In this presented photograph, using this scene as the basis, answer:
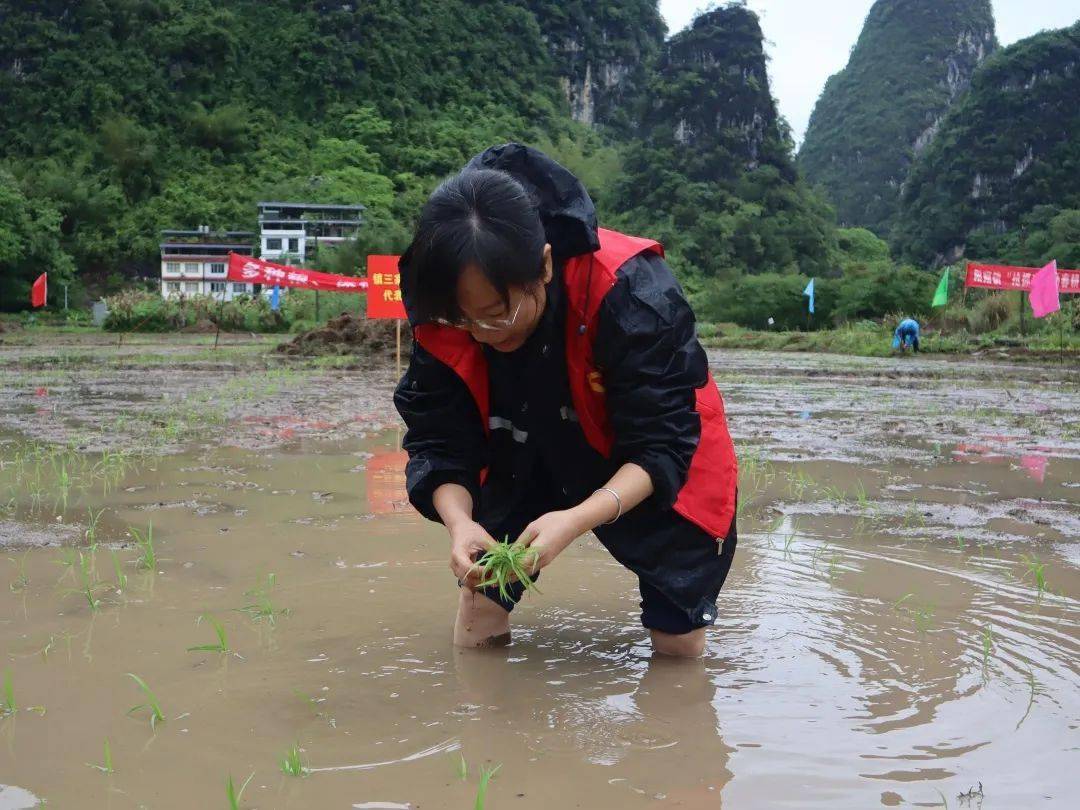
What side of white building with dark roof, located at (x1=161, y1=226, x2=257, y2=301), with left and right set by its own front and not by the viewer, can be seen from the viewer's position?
front

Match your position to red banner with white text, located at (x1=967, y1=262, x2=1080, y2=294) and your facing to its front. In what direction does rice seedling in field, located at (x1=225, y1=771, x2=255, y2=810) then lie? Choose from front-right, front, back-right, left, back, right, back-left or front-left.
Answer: front

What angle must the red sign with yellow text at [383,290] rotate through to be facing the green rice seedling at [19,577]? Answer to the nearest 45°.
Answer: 0° — it already faces it

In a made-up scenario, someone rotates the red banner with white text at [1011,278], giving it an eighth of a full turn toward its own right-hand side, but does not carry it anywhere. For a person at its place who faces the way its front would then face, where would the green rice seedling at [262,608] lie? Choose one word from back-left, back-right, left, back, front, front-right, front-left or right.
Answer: front-left

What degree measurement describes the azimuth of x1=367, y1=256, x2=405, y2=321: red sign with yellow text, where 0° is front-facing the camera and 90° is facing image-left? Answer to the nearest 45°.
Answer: approximately 0°

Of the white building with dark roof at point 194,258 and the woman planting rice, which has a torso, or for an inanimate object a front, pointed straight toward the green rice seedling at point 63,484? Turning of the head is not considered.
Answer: the white building with dark roof

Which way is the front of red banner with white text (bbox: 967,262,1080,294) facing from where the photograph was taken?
facing the viewer

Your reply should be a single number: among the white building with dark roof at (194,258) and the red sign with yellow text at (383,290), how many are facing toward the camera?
2

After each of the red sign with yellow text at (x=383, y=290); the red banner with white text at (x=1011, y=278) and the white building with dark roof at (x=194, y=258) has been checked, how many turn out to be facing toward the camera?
3

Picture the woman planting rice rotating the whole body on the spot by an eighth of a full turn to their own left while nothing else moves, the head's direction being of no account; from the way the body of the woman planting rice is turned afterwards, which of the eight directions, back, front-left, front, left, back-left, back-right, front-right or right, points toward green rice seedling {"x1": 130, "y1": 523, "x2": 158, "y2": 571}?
back-right

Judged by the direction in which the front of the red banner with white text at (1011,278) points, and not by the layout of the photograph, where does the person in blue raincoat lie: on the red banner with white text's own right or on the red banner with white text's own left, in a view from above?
on the red banner with white text's own right

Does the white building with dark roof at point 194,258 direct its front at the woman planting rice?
yes

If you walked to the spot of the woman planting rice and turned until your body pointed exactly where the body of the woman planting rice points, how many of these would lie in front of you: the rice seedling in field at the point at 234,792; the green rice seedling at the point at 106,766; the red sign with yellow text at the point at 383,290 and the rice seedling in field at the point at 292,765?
3

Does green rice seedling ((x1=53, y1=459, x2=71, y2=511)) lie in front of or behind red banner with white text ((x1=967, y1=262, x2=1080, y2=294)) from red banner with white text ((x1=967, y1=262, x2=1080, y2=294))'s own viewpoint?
in front

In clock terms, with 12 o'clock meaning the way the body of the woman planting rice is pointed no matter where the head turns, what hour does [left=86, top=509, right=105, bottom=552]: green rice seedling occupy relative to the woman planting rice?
The green rice seedling is roughly at 3 o'clock from the woman planting rice.

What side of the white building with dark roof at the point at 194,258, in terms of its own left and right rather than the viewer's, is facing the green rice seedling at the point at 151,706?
front
